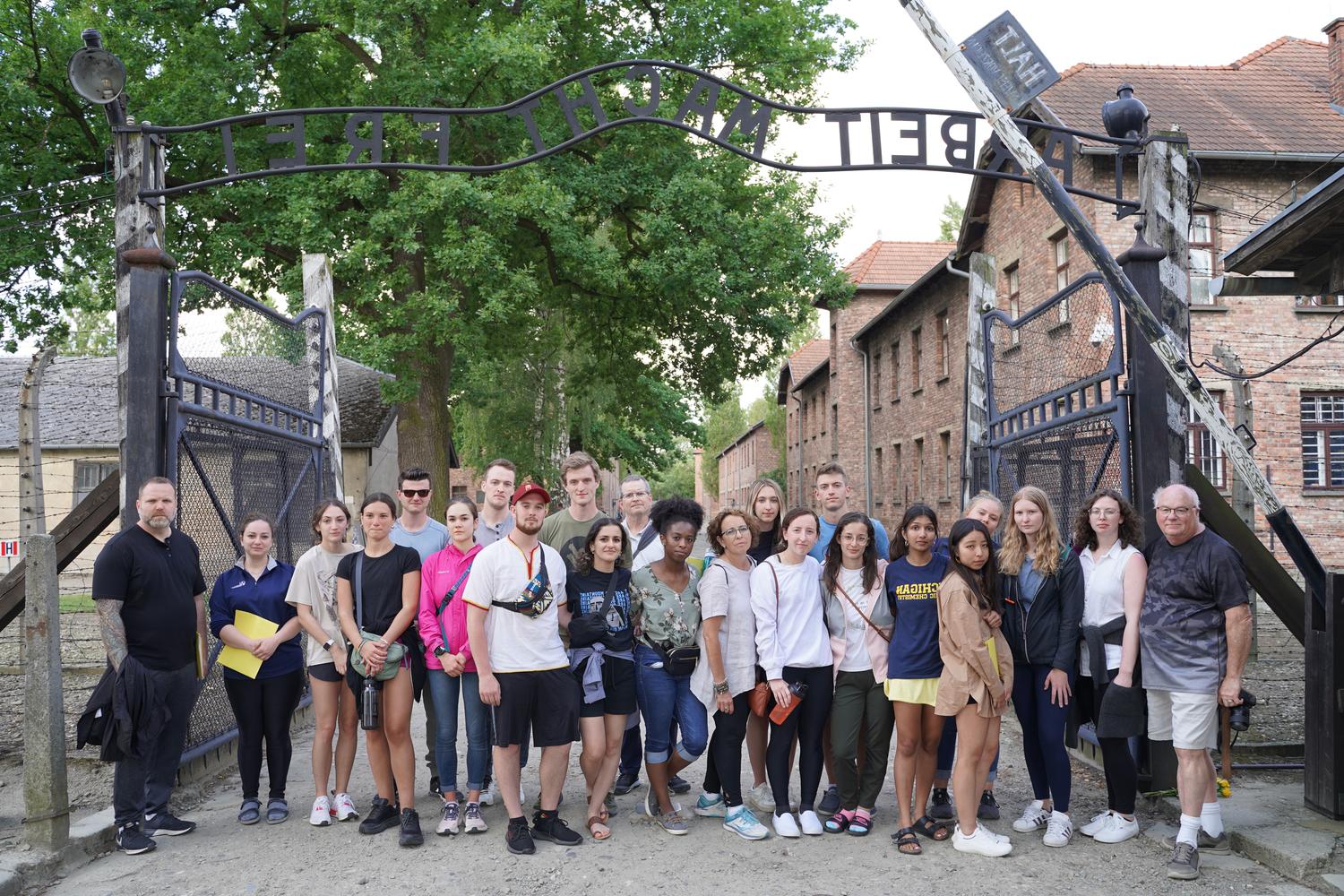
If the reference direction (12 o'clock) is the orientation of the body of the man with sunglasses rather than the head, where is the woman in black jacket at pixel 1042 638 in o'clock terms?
The woman in black jacket is roughly at 10 o'clock from the man with sunglasses.

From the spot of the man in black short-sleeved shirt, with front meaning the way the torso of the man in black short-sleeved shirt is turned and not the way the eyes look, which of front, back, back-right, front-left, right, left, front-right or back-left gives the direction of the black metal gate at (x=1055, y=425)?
front-left

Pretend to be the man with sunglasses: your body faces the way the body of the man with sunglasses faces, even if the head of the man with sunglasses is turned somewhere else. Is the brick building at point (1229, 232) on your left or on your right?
on your left

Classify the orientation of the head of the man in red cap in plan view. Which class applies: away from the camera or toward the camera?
toward the camera

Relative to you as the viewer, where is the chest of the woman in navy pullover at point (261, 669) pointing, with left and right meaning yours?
facing the viewer

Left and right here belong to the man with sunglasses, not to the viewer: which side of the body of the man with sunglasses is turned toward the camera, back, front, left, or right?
front

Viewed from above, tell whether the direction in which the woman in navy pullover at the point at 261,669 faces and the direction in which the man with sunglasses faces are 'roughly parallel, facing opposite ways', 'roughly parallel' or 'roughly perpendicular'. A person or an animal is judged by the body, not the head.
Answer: roughly parallel

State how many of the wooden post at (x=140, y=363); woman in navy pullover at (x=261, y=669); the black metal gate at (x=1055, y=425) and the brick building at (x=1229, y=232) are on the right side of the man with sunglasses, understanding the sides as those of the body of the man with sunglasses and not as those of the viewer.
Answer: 2

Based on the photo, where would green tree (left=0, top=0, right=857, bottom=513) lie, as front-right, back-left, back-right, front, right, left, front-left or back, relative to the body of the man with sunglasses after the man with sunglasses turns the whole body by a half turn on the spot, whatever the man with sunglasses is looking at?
front

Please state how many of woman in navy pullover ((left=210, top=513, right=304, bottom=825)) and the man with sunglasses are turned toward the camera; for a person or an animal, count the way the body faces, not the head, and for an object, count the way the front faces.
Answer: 2

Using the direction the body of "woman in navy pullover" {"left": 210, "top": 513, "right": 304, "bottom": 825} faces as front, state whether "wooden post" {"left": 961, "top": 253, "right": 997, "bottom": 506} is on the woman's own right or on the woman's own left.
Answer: on the woman's own left

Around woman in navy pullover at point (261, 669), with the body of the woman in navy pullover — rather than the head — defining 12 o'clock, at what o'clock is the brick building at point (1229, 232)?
The brick building is roughly at 8 o'clock from the woman in navy pullover.

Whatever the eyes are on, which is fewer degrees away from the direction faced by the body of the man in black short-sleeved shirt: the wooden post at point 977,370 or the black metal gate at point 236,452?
the wooden post

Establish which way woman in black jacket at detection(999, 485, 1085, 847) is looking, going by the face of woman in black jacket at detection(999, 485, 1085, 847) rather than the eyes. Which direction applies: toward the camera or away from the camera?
toward the camera
